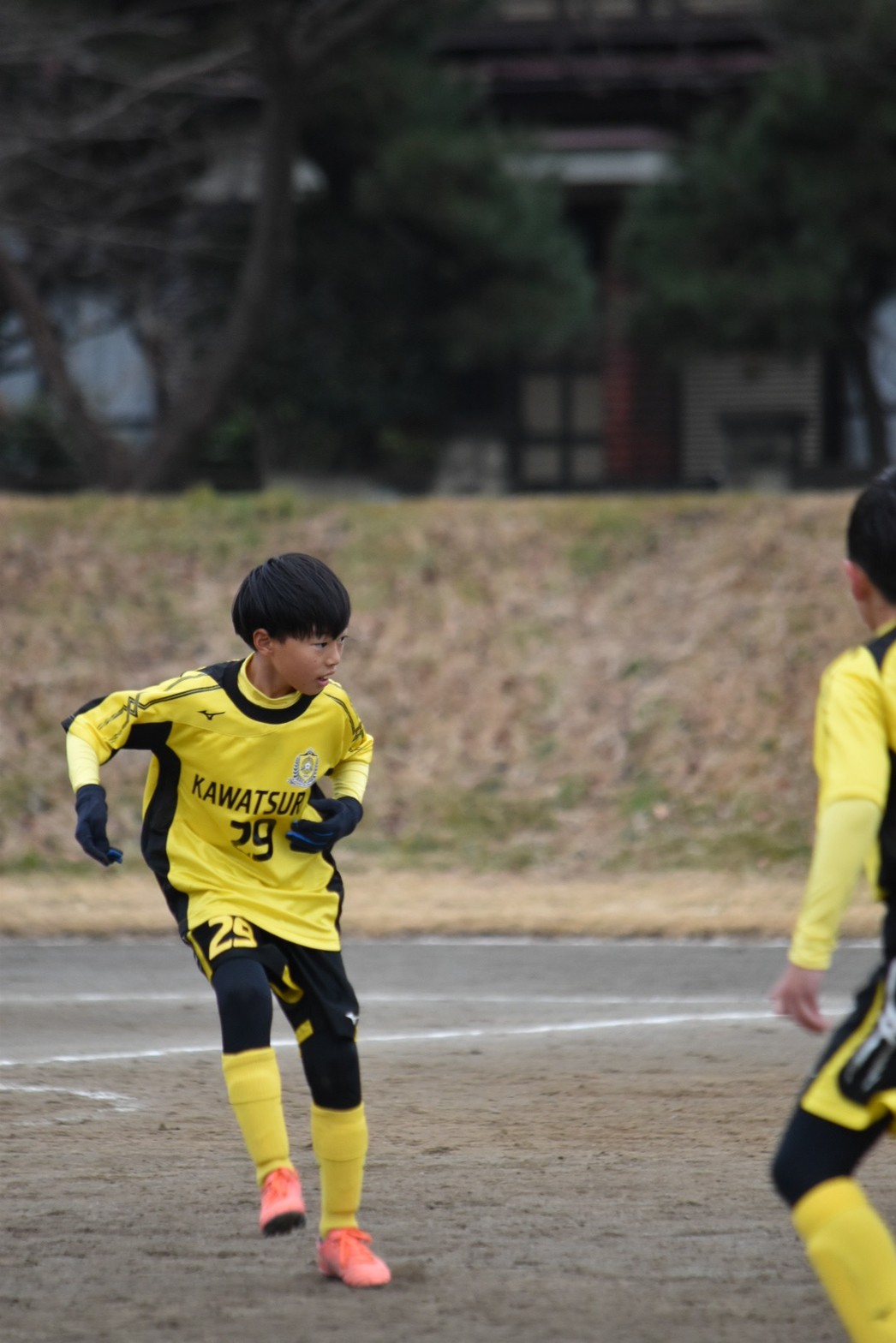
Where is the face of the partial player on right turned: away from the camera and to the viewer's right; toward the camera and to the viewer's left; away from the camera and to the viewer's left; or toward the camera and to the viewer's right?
away from the camera and to the viewer's left

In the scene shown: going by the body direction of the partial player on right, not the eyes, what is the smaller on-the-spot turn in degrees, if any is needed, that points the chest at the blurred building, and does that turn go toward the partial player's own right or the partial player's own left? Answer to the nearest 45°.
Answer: approximately 45° to the partial player's own right

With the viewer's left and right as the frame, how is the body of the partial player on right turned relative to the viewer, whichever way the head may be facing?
facing away from the viewer and to the left of the viewer

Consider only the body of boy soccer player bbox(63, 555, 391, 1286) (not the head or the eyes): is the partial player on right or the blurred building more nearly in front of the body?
the partial player on right

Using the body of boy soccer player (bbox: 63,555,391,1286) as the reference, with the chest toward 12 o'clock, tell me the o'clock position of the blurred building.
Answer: The blurred building is roughly at 8 o'clock from the boy soccer player.

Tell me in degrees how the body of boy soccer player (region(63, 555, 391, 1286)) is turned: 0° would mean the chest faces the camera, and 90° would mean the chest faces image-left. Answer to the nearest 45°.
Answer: approximately 315°

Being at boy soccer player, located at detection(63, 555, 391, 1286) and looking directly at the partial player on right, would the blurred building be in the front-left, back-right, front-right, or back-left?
back-left

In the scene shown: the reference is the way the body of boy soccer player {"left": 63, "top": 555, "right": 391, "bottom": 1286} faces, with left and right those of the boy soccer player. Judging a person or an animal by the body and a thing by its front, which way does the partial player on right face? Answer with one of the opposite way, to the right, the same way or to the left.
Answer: the opposite way
